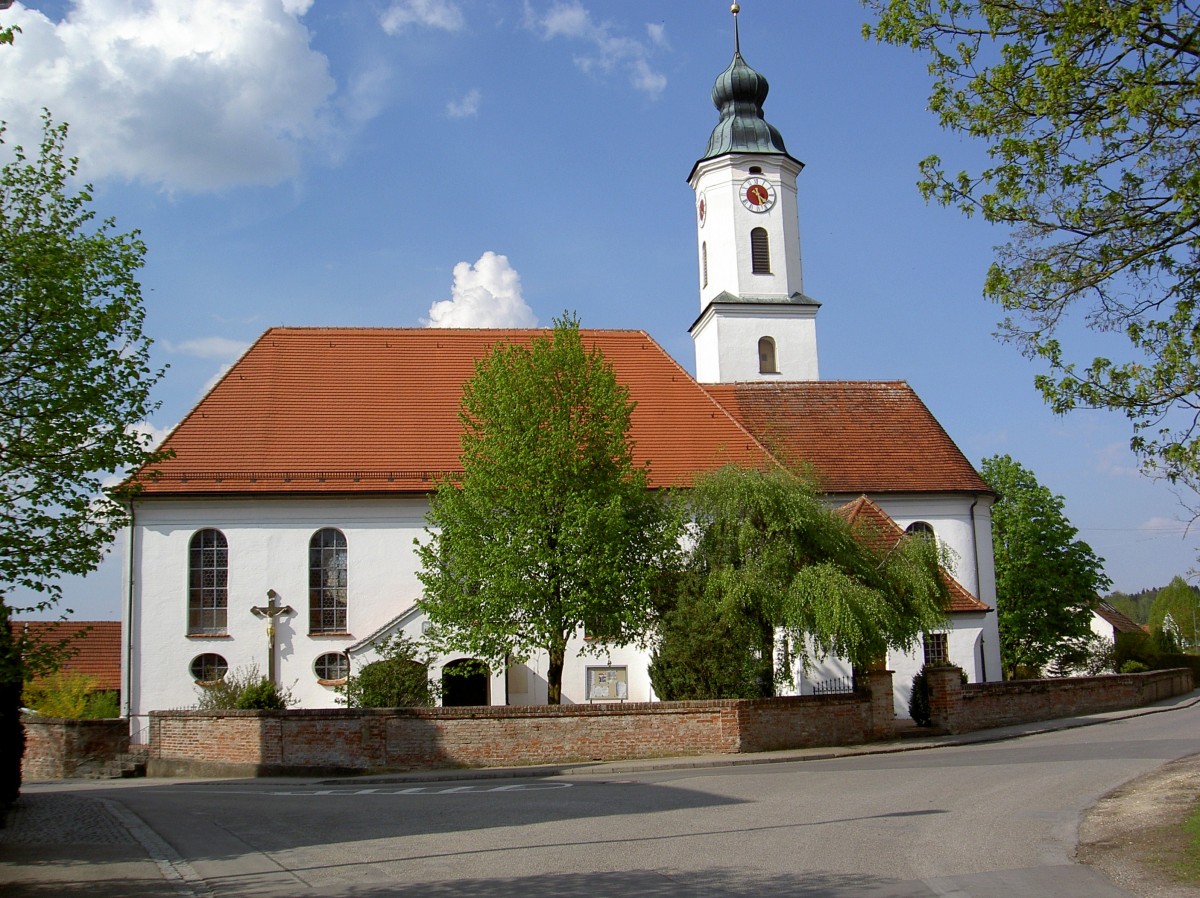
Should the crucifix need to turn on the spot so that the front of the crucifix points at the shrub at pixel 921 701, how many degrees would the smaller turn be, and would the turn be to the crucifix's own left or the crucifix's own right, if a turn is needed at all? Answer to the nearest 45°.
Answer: approximately 90° to the crucifix's own left

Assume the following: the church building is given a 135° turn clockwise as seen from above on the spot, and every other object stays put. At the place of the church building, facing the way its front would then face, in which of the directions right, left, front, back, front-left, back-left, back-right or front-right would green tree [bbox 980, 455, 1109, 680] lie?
back-right

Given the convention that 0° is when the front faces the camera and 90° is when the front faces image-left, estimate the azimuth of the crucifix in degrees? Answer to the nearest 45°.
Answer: approximately 0°

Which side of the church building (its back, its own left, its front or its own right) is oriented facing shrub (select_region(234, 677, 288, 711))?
front

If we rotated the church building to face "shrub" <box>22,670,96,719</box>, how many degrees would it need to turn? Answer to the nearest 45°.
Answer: approximately 90° to its right

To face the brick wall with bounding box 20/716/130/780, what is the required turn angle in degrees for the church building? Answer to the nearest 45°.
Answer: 0° — it already faces it

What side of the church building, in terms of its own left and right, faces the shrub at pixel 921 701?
left

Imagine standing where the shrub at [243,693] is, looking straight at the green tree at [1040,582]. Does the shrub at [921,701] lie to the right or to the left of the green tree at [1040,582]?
right

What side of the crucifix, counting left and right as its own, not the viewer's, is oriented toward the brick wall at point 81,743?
right

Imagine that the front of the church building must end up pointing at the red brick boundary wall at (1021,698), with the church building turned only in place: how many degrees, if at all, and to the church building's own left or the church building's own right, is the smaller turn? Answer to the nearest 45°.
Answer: approximately 90° to the church building's own left
